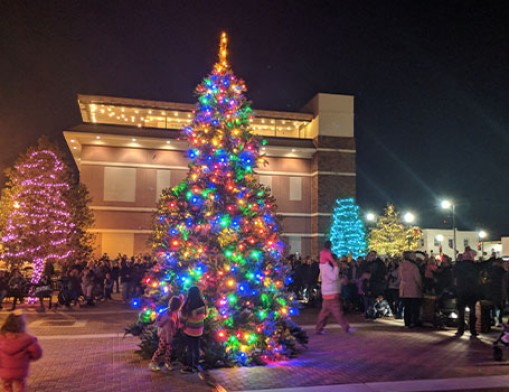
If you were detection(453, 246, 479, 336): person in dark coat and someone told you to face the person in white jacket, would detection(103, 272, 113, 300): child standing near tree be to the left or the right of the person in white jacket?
right

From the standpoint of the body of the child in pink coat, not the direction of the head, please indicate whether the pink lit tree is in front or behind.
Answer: in front

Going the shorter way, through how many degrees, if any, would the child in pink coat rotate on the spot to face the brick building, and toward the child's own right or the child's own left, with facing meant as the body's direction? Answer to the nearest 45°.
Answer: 0° — they already face it

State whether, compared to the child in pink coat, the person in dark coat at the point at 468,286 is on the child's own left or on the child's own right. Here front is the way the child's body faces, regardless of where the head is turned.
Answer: on the child's own right

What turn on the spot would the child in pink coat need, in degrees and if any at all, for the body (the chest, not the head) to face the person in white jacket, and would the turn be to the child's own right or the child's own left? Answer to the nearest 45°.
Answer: approximately 45° to the child's own right

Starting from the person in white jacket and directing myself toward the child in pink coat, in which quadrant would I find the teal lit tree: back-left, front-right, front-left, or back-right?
back-right

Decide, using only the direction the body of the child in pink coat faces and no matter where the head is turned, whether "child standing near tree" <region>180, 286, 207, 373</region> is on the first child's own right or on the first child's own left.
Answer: on the first child's own right

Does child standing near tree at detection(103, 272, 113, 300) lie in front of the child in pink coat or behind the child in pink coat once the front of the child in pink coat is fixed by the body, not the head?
in front

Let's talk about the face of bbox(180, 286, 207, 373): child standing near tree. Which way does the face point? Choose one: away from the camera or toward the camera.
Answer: away from the camera

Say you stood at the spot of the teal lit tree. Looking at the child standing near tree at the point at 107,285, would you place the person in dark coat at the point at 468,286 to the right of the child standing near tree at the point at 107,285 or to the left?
left

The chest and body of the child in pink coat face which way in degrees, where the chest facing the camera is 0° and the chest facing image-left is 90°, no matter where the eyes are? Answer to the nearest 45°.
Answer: approximately 180°
